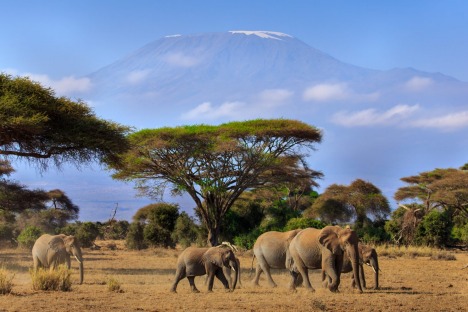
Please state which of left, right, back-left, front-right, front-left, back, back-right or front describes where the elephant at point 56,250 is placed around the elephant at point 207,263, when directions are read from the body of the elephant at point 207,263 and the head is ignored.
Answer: back-left

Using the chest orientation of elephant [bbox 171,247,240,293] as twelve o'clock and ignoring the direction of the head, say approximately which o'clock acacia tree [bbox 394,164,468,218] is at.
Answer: The acacia tree is roughly at 10 o'clock from the elephant.

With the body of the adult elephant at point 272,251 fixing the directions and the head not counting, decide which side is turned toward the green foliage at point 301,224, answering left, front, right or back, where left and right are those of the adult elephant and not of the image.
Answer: left

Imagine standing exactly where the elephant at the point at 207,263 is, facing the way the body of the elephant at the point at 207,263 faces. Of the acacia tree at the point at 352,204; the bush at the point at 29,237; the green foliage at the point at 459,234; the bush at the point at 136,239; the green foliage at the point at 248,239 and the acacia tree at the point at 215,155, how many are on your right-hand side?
0

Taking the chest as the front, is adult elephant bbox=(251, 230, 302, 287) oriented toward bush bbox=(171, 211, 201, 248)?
no

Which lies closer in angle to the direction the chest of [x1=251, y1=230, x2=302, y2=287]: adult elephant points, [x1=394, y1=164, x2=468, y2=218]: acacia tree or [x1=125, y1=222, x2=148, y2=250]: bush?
the acacia tree

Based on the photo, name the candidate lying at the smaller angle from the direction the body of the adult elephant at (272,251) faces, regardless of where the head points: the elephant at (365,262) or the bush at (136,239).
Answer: the elephant

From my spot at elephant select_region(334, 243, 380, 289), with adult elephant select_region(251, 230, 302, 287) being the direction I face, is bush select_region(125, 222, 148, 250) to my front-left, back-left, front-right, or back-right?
front-right

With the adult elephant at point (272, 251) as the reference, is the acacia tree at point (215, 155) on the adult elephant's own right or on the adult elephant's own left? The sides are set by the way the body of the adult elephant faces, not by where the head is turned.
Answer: on the adult elephant's own left

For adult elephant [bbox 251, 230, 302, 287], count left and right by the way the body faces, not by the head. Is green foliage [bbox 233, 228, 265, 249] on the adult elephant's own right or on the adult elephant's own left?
on the adult elephant's own left

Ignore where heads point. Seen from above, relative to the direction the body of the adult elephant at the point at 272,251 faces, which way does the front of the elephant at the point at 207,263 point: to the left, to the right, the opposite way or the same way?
the same way

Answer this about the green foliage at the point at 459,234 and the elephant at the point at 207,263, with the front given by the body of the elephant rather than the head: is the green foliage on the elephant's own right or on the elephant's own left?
on the elephant's own left

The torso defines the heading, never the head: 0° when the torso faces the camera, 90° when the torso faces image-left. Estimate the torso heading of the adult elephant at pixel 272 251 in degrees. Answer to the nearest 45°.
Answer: approximately 270°

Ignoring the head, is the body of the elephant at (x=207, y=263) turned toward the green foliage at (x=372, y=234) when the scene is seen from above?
no

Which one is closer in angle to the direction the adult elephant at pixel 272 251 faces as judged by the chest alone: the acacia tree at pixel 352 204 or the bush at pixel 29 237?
the acacia tree

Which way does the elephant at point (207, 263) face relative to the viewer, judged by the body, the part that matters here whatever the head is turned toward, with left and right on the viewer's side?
facing to the right of the viewer

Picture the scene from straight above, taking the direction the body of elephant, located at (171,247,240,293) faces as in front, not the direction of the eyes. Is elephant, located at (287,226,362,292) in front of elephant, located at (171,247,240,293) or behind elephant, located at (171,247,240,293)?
in front

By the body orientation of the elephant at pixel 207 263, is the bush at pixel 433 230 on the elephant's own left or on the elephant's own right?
on the elephant's own left

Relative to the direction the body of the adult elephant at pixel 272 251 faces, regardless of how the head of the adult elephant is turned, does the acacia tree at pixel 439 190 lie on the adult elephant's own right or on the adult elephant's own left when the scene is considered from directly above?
on the adult elephant's own left

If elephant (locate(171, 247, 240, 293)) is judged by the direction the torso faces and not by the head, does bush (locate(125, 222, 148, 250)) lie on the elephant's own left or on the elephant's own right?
on the elephant's own left

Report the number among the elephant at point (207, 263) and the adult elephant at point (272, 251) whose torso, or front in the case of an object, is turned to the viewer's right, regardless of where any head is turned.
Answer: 2
